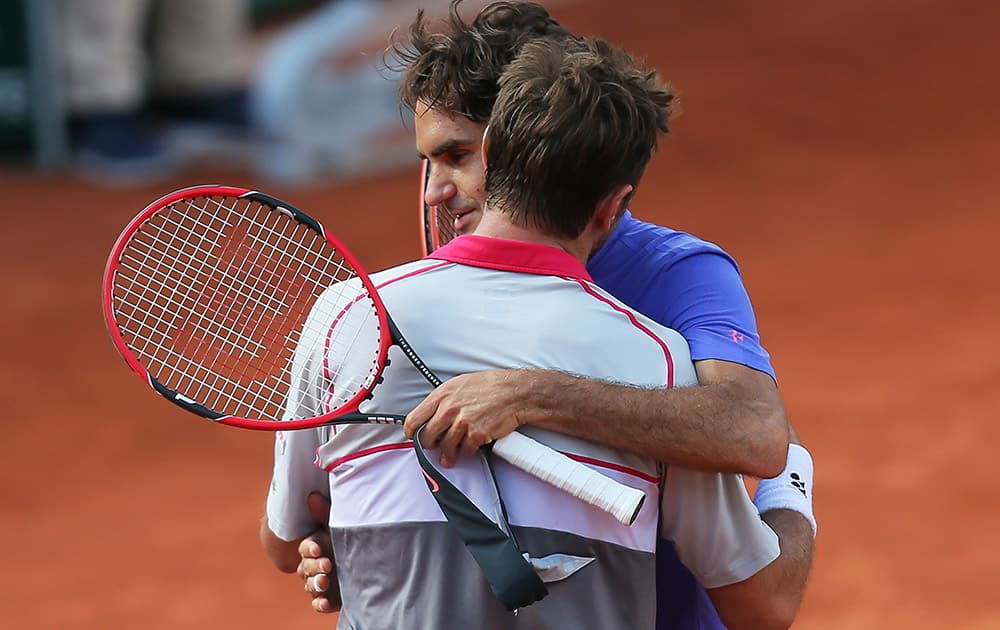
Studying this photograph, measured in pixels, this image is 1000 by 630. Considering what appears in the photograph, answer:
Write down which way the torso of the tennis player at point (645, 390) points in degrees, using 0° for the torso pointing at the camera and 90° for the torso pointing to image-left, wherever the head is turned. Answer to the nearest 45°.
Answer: approximately 45°

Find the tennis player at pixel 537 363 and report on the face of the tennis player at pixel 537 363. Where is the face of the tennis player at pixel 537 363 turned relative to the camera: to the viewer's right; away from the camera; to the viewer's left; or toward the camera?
away from the camera

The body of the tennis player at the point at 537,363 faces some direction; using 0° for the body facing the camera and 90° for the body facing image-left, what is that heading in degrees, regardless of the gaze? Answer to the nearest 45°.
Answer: approximately 180°
